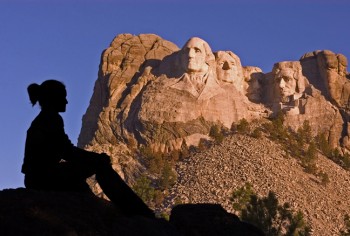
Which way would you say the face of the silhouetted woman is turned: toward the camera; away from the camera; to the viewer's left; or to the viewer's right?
to the viewer's right

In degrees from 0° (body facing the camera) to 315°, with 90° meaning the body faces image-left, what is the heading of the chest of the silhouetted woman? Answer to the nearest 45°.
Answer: approximately 270°
